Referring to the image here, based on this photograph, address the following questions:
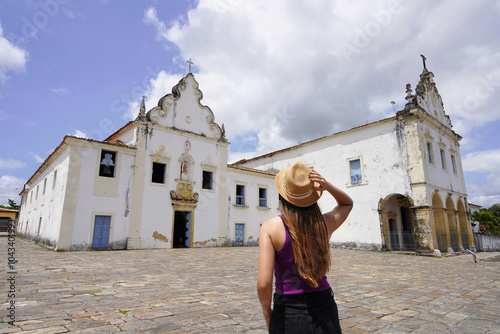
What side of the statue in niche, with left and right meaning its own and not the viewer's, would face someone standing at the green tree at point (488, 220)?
left

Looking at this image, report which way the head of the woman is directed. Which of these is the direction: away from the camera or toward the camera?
away from the camera

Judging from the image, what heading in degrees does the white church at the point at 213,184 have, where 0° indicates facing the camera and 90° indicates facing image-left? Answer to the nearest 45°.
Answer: approximately 0°

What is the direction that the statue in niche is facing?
toward the camera

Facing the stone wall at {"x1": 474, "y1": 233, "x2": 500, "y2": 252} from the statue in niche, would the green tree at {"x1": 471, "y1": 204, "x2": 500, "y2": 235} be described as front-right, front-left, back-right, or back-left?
front-left

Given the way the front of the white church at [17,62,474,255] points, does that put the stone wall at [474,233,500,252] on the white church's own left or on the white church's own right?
on the white church's own left

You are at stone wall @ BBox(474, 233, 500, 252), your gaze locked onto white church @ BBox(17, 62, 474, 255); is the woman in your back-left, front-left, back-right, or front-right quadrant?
front-left

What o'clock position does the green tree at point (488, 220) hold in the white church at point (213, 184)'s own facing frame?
The green tree is roughly at 8 o'clock from the white church.

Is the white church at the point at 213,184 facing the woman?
yes

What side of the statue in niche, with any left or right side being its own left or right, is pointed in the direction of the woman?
front

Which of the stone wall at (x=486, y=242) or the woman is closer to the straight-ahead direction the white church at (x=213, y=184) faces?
the woman

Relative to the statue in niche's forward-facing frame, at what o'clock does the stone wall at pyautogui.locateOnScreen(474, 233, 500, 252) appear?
The stone wall is roughly at 9 o'clock from the statue in niche.
